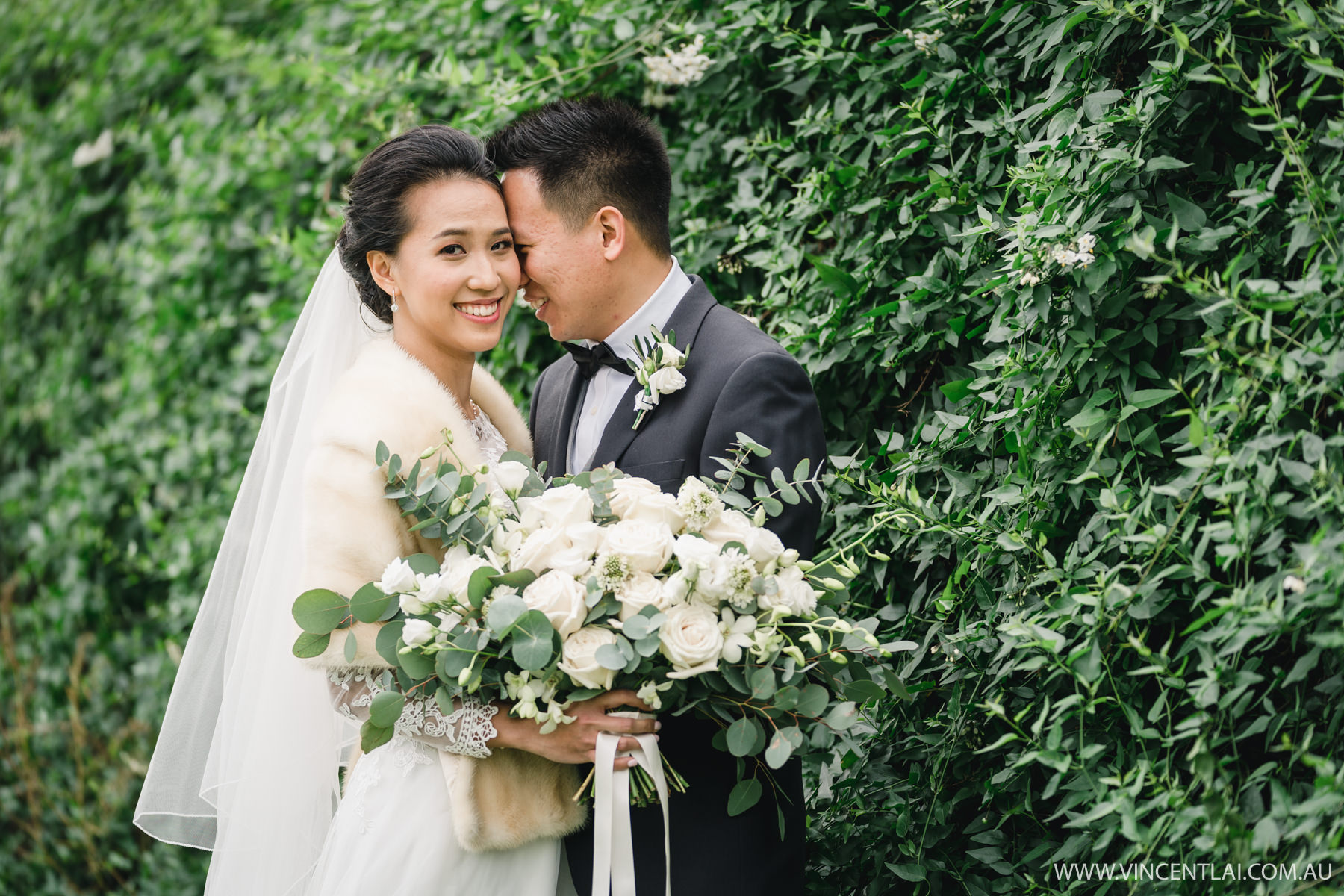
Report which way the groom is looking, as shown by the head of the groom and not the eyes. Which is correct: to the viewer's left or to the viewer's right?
to the viewer's left

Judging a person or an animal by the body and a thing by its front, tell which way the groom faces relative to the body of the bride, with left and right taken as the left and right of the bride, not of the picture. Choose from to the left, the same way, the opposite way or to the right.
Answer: to the right

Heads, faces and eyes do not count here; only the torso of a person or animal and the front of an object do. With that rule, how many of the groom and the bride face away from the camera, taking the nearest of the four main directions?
0

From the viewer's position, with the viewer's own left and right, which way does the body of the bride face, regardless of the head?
facing the viewer and to the right of the viewer

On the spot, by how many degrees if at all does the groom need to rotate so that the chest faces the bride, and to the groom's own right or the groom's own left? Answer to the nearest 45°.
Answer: approximately 45° to the groom's own right

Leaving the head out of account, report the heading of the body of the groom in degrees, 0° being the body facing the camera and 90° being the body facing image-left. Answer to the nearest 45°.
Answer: approximately 45°

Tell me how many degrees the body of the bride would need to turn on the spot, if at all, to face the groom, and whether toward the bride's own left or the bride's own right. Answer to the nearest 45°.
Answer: approximately 45° to the bride's own left
